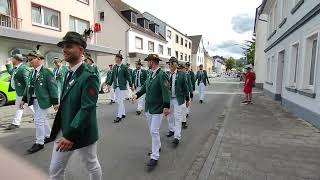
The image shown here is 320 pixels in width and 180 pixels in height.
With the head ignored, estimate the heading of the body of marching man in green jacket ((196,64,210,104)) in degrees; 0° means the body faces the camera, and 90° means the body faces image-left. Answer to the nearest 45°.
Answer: approximately 0°

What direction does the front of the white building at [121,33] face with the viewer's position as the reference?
facing the viewer and to the right of the viewer

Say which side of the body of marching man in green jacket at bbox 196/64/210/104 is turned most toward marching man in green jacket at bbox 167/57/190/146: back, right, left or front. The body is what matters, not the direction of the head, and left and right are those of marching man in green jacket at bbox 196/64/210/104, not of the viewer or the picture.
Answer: front

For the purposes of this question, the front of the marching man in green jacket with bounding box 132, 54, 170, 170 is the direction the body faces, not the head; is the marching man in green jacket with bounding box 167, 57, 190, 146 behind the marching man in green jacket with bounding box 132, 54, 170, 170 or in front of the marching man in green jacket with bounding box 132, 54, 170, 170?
behind

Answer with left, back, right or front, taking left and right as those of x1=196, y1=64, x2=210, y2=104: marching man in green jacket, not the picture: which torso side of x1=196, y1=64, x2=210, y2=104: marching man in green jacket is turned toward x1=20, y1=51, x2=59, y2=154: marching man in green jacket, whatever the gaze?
front

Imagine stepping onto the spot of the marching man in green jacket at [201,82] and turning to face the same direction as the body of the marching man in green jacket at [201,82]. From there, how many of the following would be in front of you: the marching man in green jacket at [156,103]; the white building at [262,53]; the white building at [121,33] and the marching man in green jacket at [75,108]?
2

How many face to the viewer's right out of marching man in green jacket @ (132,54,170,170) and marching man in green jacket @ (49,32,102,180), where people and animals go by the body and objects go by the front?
0

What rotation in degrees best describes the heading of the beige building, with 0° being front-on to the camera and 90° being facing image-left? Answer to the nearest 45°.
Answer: approximately 315°

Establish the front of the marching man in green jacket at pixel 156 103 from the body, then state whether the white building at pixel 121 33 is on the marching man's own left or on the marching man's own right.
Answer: on the marching man's own right

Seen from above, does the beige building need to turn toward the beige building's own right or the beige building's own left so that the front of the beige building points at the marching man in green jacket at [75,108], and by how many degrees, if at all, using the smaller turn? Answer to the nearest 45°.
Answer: approximately 45° to the beige building's own right

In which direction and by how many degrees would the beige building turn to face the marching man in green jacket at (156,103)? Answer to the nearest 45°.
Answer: approximately 45° to its right

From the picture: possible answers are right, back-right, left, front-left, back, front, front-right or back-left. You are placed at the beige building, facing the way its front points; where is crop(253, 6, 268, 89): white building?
front-left

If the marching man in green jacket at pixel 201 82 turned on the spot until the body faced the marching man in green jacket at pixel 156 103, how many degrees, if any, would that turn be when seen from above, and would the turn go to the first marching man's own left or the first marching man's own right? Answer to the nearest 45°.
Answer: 0° — they already face them

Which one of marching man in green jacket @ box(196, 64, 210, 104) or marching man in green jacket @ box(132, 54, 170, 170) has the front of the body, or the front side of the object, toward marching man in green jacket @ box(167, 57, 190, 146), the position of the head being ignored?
marching man in green jacket @ box(196, 64, 210, 104)

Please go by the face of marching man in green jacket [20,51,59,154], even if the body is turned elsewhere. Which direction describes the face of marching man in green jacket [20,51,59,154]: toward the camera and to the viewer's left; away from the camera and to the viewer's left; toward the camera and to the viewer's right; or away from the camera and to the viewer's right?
toward the camera and to the viewer's left

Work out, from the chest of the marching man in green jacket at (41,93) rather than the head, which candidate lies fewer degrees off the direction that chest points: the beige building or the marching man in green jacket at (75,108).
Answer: the marching man in green jacket
